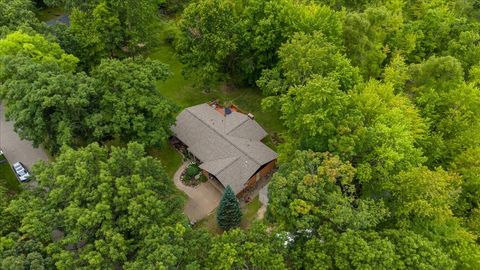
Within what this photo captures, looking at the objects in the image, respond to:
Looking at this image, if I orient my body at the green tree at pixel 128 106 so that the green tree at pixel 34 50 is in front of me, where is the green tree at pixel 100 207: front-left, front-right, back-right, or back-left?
back-left

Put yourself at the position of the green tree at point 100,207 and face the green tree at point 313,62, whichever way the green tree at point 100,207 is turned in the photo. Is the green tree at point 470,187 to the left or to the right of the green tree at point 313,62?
right

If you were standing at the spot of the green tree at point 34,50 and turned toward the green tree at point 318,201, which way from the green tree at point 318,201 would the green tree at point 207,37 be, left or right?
left

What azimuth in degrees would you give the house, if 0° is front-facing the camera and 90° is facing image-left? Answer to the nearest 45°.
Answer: approximately 45°

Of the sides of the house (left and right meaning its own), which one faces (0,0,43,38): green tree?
right

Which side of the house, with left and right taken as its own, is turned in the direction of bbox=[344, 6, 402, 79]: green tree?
back

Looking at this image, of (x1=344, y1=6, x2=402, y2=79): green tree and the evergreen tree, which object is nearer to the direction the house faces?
the evergreen tree

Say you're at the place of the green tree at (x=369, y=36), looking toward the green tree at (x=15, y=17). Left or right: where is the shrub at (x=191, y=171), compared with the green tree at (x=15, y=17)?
left

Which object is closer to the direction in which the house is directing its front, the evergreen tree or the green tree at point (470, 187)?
the evergreen tree
